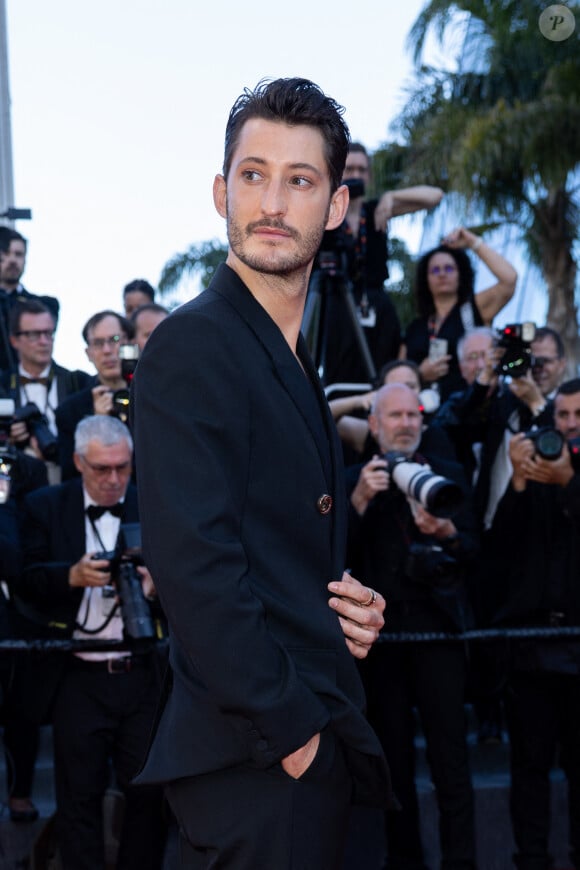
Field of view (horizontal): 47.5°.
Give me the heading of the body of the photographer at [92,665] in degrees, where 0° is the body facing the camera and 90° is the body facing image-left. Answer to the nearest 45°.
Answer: approximately 315°

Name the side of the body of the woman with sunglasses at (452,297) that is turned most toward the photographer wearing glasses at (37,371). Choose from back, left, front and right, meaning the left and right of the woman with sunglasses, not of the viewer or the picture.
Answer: right

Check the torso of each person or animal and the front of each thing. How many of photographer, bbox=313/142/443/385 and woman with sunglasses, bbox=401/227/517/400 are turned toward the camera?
2

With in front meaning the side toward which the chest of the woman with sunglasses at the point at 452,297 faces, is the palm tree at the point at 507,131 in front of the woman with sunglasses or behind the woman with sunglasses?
behind

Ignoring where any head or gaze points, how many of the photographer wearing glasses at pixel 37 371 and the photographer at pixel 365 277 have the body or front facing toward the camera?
2

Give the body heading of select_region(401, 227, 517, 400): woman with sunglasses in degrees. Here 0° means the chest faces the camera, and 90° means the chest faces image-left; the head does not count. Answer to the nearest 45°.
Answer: approximately 0°

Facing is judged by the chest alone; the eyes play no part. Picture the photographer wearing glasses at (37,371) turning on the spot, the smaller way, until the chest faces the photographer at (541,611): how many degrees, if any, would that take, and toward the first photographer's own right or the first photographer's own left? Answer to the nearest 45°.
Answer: approximately 45° to the first photographer's own left
